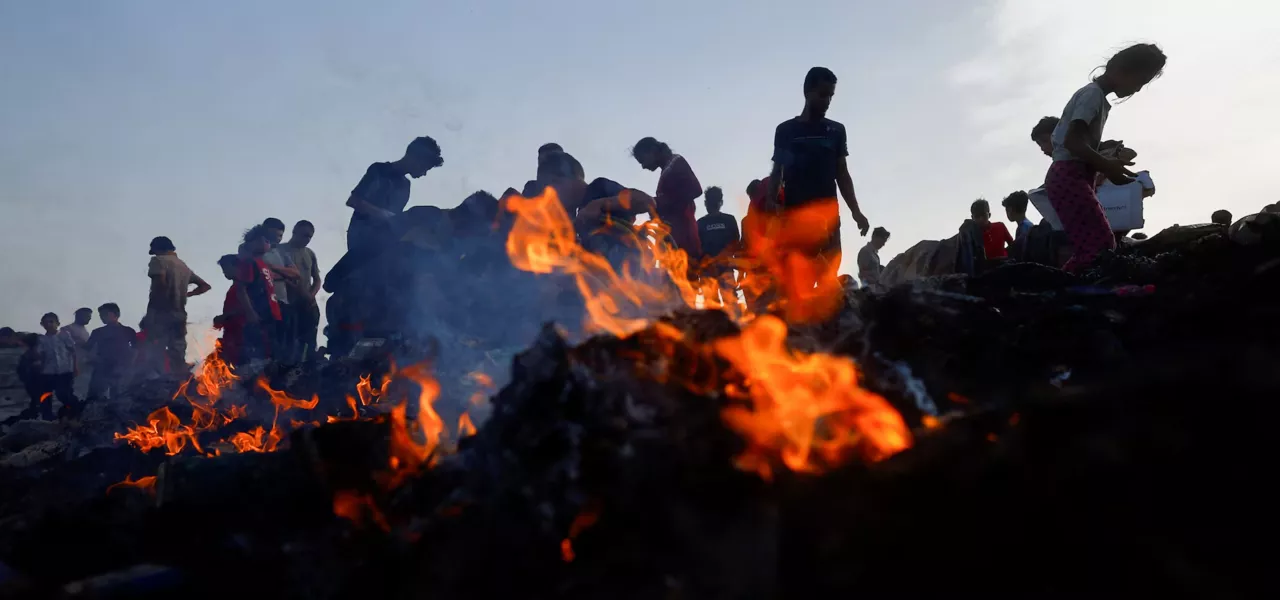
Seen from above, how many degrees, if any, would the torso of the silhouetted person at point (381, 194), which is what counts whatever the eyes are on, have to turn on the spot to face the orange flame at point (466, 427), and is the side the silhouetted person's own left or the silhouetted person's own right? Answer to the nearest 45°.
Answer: approximately 90° to the silhouetted person's own right

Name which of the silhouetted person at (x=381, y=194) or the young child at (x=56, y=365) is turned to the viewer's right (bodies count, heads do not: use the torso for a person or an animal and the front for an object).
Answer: the silhouetted person

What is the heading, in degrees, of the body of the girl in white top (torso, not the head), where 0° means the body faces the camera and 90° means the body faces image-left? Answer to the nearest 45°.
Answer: approximately 270°

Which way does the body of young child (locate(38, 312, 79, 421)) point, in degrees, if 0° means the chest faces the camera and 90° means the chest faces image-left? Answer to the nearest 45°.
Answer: approximately 0°

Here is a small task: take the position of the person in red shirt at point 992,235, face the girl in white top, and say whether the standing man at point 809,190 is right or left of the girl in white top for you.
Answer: right

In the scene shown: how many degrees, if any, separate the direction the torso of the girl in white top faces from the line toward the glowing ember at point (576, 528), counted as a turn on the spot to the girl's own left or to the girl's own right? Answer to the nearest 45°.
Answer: approximately 90° to the girl's own right

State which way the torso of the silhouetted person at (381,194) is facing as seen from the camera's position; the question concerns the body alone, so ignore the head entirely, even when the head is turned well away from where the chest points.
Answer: to the viewer's right

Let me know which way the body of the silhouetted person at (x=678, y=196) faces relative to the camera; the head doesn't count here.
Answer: to the viewer's left

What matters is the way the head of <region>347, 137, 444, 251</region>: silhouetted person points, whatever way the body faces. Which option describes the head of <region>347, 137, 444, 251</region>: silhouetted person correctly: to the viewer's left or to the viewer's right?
to the viewer's right

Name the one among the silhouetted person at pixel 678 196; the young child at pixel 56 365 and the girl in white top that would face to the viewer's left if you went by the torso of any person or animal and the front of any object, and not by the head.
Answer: the silhouetted person

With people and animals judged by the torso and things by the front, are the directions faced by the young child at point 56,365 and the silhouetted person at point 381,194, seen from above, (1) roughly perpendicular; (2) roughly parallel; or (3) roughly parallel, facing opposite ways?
roughly perpendicular
